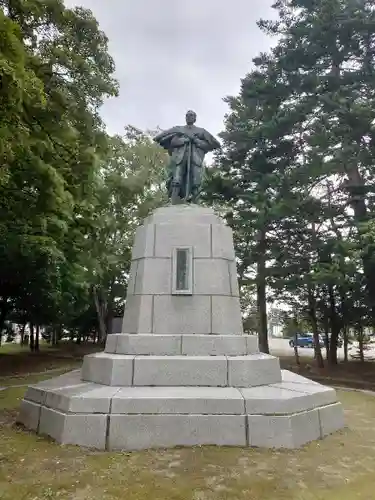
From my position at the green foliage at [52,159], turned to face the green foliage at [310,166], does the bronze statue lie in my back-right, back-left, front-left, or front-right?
front-right

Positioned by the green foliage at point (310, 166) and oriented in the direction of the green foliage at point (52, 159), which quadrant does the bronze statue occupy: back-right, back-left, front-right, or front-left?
front-left

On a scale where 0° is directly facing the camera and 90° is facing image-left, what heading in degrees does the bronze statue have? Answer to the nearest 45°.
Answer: approximately 0°

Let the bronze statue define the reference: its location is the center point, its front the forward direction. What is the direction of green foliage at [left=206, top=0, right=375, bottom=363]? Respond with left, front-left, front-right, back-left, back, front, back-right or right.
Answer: back-left

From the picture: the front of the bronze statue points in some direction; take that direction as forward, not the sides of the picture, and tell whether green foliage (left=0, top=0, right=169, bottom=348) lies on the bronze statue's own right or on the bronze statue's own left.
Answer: on the bronze statue's own right
